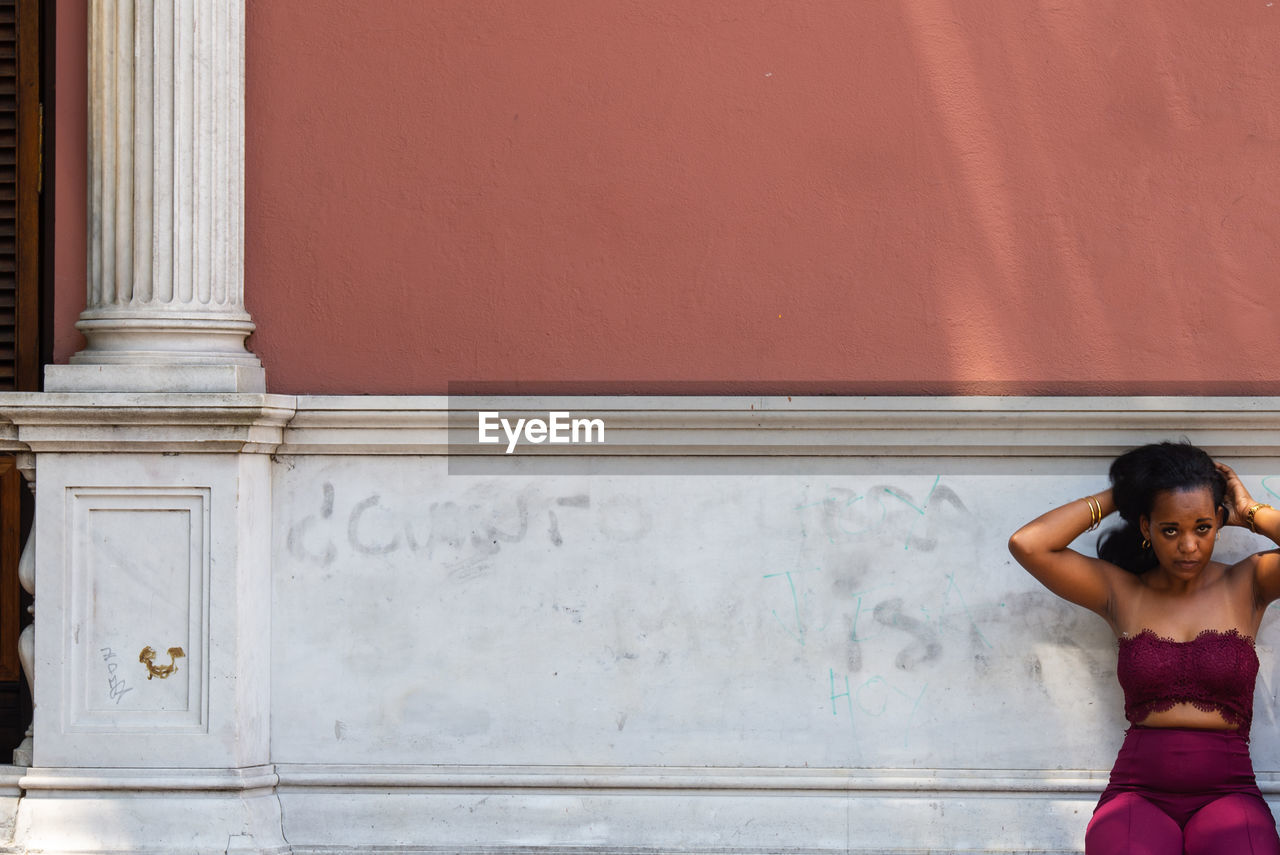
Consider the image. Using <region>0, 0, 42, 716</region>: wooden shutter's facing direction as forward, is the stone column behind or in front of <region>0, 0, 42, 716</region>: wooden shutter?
in front

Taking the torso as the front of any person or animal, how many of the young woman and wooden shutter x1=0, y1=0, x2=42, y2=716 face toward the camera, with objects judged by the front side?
2

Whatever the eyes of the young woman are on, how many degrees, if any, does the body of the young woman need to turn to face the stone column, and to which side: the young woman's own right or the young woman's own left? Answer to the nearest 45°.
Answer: approximately 90° to the young woman's own right

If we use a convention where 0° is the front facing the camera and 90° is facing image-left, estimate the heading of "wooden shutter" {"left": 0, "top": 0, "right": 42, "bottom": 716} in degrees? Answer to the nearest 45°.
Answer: approximately 0°

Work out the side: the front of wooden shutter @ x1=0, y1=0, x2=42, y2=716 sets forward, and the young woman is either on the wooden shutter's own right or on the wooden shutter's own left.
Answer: on the wooden shutter's own left

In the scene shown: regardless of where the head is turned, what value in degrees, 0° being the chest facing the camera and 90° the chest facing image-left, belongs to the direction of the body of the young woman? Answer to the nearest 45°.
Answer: approximately 0°

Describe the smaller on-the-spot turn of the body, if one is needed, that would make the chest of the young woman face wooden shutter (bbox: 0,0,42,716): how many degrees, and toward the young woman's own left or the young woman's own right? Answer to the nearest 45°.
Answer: approximately 90° to the young woman's own right
